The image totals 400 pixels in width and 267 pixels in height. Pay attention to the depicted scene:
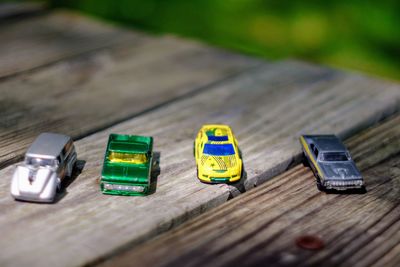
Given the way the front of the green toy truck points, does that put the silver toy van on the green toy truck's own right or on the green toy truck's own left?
on the green toy truck's own right

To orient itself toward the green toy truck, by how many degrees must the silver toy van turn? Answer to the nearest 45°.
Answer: approximately 135° to its left

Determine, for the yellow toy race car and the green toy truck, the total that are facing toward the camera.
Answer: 2

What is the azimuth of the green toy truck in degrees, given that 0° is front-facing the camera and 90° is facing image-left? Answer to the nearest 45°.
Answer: approximately 0°

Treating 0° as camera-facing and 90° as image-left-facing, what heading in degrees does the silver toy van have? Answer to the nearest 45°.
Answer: approximately 45°

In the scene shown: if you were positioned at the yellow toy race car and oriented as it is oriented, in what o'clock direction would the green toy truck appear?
The green toy truck is roughly at 2 o'clock from the yellow toy race car.

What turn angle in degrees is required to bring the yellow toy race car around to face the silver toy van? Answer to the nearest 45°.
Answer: approximately 45° to its right

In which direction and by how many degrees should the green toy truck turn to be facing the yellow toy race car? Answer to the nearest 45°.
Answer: approximately 90° to its left
